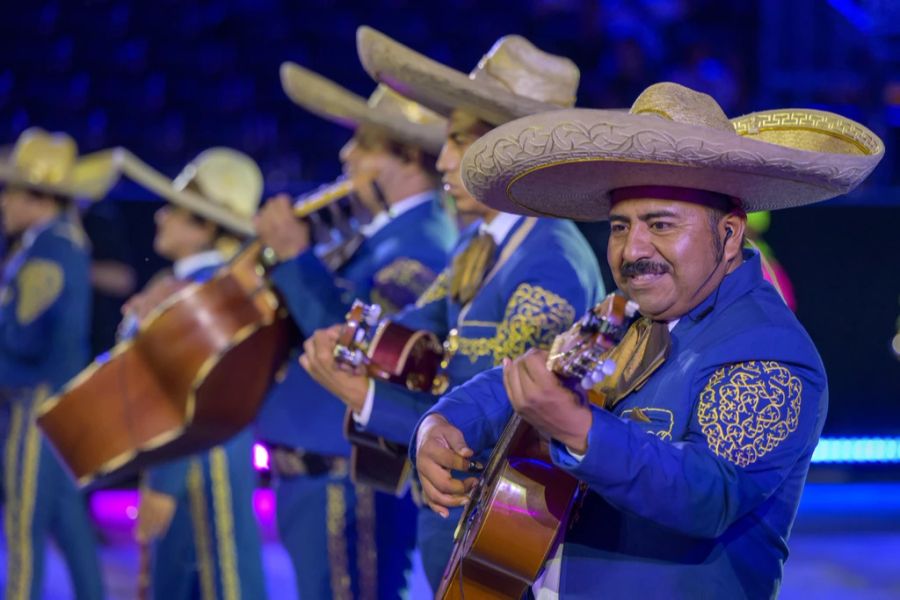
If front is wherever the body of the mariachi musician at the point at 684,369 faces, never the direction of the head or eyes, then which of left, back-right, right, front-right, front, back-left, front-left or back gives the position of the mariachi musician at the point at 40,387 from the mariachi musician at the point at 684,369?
right

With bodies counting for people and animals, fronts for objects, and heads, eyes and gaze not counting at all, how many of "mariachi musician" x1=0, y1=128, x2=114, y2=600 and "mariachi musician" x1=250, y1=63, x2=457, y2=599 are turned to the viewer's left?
2

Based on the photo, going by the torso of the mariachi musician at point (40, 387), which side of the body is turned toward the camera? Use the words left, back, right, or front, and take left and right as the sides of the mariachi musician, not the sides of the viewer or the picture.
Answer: left

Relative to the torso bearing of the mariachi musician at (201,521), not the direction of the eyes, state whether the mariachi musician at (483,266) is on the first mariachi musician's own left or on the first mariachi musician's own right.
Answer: on the first mariachi musician's own left

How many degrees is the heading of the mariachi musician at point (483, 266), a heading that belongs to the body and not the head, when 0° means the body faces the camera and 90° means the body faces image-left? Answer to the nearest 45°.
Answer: approximately 45°

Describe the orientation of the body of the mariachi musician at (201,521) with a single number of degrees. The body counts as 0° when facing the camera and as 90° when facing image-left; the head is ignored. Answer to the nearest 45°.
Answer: approximately 90°

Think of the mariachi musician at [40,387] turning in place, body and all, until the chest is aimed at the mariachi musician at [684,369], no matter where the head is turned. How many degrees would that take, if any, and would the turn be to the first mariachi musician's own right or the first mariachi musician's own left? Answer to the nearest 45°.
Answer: approximately 90° to the first mariachi musician's own left

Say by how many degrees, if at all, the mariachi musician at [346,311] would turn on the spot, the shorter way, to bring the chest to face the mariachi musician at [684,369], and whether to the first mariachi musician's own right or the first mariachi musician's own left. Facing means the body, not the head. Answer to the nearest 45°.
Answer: approximately 90° to the first mariachi musician's own left

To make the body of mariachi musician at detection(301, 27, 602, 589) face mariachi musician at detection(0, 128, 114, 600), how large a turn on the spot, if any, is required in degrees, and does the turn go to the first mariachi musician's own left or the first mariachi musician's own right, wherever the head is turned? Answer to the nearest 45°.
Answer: approximately 90° to the first mariachi musician's own right

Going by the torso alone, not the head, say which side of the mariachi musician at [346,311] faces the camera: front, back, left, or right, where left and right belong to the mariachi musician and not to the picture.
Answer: left

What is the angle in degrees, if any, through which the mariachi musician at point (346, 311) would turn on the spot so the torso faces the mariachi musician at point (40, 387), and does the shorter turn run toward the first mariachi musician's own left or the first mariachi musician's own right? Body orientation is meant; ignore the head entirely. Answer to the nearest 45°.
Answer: approximately 45° to the first mariachi musician's own right

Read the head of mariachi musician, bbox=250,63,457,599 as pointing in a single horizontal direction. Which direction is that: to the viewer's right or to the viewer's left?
to the viewer's left

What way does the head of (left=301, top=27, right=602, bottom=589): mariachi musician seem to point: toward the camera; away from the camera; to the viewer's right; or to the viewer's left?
to the viewer's left

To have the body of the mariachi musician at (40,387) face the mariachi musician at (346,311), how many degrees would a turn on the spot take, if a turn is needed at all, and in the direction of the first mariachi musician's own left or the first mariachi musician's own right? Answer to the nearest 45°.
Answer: approximately 90° to the first mariachi musician's own left
